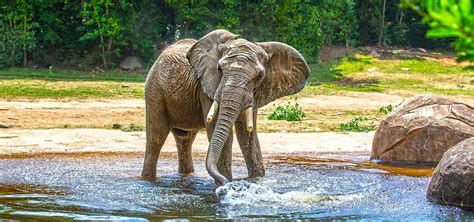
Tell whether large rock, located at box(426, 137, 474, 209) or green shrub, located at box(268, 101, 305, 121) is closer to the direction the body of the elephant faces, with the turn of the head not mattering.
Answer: the large rock

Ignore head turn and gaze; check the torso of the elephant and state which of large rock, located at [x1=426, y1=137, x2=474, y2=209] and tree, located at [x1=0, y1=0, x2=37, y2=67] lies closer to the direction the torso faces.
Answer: the large rock

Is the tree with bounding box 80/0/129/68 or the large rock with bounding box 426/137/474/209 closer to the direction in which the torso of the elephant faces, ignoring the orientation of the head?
the large rock

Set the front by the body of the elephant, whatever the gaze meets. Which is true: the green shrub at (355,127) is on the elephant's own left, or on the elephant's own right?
on the elephant's own left

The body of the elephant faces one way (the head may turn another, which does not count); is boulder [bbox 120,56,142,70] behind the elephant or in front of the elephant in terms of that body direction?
behind

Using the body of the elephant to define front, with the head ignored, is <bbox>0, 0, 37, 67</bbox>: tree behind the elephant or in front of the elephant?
behind

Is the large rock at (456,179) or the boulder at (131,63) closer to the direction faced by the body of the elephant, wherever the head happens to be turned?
the large rock

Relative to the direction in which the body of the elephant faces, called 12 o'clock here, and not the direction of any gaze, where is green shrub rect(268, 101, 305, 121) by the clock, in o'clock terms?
The green shrub is roughly at 8 o'clock from the elephant.

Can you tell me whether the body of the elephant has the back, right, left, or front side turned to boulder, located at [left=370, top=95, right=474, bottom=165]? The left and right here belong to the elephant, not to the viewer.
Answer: left

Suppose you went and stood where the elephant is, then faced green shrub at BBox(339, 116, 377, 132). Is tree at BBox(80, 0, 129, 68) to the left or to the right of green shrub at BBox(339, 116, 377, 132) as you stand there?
left

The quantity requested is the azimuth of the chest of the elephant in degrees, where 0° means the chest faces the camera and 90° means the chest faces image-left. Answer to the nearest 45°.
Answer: approximately 315°
